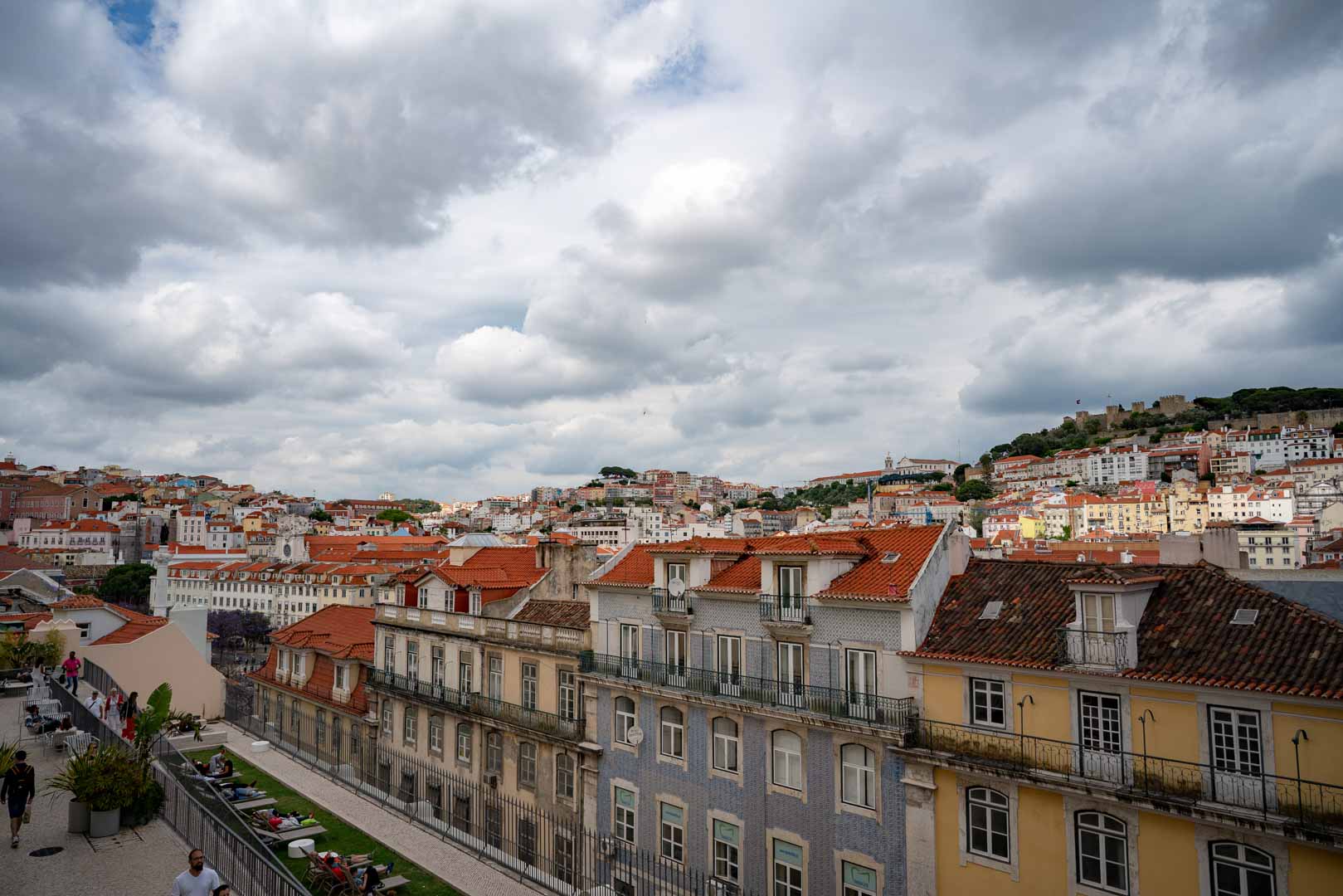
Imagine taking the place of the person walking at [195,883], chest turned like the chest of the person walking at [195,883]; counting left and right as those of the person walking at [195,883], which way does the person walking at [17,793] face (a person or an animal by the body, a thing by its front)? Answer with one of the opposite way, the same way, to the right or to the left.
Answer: the opposite way

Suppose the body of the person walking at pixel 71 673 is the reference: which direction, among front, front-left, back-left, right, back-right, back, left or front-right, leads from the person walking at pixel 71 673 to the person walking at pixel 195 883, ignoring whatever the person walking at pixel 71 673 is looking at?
front

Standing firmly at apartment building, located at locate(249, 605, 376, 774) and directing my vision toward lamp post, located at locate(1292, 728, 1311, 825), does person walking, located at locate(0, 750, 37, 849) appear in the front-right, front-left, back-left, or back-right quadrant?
front-right

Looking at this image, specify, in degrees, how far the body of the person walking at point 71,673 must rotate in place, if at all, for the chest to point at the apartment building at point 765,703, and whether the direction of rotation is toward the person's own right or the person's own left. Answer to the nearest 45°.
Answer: approximately 45° to the person's own left

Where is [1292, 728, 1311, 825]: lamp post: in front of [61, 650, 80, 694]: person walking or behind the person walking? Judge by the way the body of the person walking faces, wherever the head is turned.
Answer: in front

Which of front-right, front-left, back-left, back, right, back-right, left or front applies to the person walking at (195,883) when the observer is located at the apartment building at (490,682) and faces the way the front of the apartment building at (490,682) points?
front-left

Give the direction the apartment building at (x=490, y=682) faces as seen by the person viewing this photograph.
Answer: facing the viewer and to the left of the viewer

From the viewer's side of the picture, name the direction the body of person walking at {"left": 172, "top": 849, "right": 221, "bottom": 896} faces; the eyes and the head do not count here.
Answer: toward the camera

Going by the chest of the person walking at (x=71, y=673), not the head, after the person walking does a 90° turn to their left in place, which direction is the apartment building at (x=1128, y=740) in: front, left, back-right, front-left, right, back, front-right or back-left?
front-right

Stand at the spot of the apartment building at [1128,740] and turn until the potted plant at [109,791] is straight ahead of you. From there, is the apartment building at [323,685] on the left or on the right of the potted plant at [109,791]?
right

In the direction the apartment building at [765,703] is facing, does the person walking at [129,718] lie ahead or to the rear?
ahead

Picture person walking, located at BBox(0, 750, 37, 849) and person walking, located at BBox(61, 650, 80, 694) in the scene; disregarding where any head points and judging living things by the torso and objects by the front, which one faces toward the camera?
person walking, located at BBox(61, 650, 80, 694)

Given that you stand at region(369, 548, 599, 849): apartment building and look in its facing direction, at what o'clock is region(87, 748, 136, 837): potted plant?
The potted plant is roughly at 11 o'clock from the apartment building.

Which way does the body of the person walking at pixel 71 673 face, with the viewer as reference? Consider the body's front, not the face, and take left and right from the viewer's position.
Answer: facing the viewer

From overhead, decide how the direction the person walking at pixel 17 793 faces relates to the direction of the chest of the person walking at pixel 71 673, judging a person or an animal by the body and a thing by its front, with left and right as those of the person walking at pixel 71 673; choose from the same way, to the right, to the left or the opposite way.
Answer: the opposite way

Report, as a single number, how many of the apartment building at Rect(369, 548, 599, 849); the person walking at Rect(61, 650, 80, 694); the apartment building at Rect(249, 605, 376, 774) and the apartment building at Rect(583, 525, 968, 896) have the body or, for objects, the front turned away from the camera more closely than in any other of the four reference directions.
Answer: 0

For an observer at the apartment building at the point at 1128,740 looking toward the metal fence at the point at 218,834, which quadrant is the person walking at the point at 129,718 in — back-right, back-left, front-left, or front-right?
front-right

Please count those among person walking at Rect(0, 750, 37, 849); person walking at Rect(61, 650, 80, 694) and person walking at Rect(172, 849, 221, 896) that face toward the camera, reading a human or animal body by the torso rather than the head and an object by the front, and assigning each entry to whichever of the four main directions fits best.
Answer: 2

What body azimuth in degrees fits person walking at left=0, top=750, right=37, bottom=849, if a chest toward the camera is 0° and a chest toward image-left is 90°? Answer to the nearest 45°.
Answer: approximately 180°
